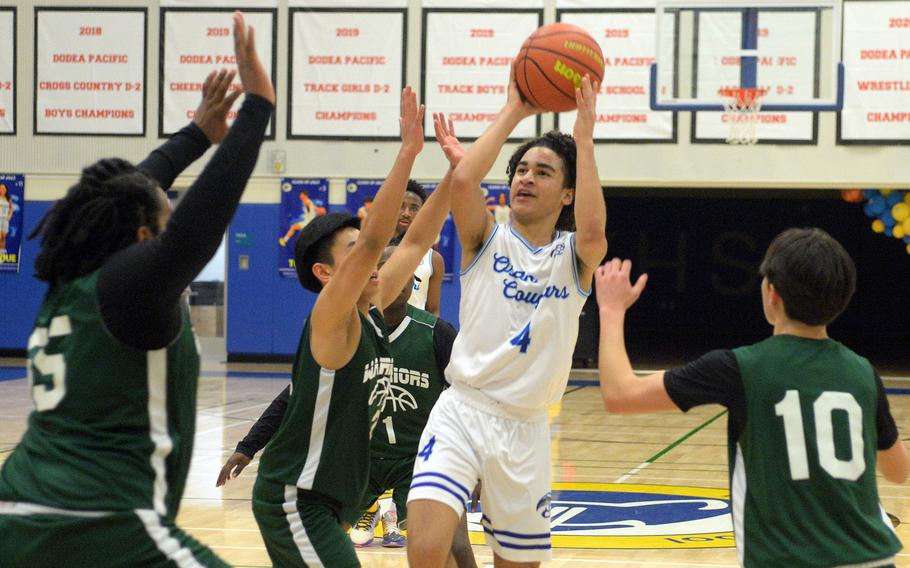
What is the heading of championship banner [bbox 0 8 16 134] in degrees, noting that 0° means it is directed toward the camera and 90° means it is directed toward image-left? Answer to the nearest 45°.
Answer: approximately 0°

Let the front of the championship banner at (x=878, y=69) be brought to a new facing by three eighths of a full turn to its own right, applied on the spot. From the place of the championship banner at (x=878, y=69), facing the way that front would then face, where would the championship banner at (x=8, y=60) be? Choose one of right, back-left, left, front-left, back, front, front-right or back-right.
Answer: front-left

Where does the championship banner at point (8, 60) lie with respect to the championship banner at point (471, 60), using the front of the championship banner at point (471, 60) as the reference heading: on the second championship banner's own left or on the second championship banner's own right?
on the second championship banner's own right

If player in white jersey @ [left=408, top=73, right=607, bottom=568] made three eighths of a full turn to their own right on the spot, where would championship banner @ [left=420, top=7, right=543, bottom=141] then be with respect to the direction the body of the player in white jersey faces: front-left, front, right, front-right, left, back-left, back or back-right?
front-right

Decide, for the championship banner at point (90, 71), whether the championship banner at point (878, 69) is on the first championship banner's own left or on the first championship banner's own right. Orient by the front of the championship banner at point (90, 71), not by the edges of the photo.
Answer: on the first championship banner's own left

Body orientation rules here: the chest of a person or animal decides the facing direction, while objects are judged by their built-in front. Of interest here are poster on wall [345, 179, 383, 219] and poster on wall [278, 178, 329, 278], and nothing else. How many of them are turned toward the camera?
2

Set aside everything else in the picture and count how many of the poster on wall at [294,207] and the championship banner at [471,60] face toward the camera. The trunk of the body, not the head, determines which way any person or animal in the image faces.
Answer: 2

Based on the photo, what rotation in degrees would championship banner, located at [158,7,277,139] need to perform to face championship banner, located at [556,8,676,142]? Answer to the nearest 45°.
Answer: approximately 90° to its left
